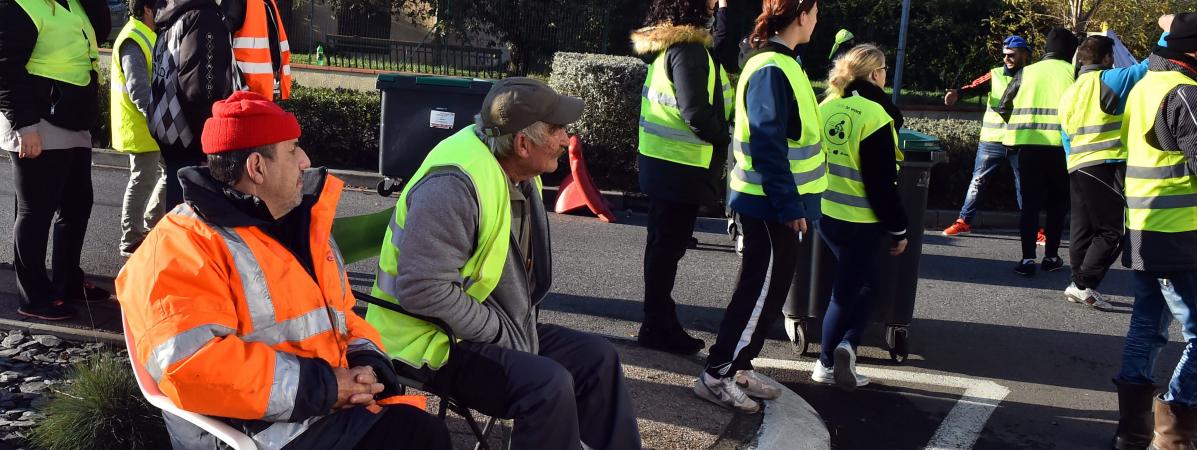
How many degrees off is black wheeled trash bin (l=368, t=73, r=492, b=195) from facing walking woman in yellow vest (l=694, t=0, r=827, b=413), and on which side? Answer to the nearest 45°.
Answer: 0° — it already faces them

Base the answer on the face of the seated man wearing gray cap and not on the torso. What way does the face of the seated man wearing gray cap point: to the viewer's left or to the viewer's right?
to the viewer's right

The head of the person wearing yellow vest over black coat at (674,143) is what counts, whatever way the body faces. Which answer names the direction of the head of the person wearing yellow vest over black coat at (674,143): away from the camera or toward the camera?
away from the camera

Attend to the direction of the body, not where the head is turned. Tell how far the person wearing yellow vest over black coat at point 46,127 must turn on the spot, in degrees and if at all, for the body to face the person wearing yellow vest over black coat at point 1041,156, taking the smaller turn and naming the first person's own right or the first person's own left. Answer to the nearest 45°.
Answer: approximately 45° to the first person's own left

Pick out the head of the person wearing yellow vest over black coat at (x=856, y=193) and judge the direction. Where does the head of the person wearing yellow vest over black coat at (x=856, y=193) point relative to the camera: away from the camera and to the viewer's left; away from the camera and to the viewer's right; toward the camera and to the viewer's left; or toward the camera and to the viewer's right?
away from the camera and to the viewer's right

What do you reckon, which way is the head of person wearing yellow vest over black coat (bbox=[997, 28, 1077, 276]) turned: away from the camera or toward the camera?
away from the camera

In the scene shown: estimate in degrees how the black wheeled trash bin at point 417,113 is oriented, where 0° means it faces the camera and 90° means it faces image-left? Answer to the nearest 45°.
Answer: approximately 0°

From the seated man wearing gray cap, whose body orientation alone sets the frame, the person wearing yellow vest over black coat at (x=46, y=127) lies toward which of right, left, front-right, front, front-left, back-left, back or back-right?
back-left

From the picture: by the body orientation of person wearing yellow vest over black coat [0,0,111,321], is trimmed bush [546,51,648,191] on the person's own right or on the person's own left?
on the person's own left

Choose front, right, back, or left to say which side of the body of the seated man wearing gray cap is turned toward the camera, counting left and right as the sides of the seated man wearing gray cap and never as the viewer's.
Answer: right
